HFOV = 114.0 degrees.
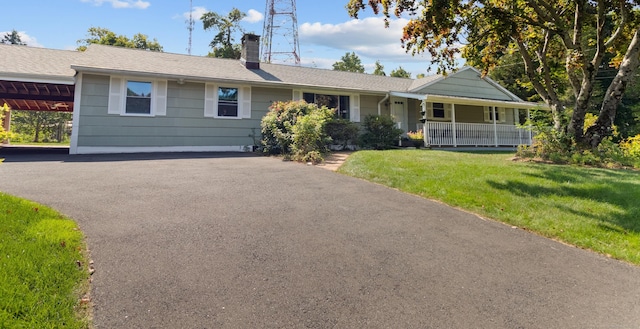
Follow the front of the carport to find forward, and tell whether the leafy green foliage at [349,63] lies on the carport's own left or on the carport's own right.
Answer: on the carport's own left

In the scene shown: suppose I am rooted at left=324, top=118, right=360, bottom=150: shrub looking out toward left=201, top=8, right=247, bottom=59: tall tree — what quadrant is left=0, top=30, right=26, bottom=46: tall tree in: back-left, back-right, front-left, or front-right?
front-left

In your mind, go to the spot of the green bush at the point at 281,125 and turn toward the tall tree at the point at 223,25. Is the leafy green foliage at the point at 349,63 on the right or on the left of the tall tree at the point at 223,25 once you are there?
right

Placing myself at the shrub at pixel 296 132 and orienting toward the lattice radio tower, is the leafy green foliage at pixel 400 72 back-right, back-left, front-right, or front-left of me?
front-right

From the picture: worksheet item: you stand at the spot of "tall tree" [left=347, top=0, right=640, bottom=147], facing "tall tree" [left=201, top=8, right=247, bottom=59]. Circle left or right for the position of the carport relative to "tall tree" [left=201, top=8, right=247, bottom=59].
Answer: left

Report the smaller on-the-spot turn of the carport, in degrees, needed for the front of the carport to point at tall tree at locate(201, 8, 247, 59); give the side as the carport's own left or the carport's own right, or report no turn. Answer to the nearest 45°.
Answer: approximately 135° to the carport's own left

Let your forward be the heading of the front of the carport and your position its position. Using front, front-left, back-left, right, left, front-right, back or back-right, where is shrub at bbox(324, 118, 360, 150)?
front-left

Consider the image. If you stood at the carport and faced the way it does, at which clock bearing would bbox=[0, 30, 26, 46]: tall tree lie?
The tall tree is roughly at 6 o'clock from the carport.

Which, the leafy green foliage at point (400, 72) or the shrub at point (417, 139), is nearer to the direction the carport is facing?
the shrub

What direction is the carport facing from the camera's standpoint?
toward the camera

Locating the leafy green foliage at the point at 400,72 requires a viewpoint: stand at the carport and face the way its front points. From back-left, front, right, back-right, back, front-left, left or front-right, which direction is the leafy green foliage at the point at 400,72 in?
left

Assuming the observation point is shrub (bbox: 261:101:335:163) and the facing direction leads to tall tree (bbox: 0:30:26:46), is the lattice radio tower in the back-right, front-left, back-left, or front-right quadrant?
front-right

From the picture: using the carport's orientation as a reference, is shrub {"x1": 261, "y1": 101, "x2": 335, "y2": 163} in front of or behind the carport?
in front

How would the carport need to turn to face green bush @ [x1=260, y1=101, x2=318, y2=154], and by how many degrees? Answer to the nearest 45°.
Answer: approximately 45° to its left

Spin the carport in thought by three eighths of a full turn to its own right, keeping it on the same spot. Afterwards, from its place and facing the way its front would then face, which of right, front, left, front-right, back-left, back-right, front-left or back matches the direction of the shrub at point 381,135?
back
